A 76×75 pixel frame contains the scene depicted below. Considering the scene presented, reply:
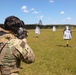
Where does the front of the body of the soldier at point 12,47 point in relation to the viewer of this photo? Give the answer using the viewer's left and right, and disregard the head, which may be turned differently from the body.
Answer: facing away from the viewer and to the right of the viewer
